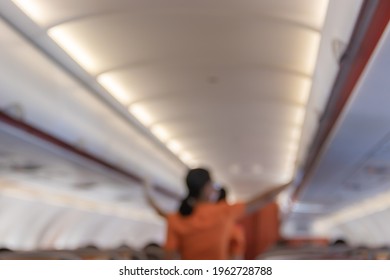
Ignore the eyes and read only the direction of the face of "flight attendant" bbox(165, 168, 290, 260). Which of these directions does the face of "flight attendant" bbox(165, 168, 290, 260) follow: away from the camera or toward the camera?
away from the camera

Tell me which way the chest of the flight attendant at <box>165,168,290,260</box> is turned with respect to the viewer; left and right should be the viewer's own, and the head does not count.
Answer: facing away from the viewer and to the right of the viewer
